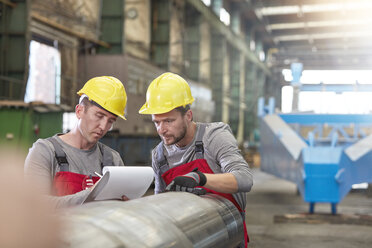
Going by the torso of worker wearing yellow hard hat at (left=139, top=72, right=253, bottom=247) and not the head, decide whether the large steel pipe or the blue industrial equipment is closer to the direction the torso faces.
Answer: the large steel pipe

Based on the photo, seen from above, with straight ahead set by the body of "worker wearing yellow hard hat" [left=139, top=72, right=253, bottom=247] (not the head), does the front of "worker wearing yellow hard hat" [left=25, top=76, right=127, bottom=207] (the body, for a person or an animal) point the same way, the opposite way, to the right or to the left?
to the left

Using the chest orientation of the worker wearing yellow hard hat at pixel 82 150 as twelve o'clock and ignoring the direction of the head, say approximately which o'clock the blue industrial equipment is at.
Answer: The blue industrial equipment is roughly at 9 o'clock from the worker wearing yellow hard hat.

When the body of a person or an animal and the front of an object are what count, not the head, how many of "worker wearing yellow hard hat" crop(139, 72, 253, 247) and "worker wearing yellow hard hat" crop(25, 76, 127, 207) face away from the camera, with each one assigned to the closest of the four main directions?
0

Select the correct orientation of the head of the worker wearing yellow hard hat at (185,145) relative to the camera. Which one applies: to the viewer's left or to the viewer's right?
to the viewer's left

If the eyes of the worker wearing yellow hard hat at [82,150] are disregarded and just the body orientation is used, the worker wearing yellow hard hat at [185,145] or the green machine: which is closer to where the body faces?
the worker wearing yellow hard hat

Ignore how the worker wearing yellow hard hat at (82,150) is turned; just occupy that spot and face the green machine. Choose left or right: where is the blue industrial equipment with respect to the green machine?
right

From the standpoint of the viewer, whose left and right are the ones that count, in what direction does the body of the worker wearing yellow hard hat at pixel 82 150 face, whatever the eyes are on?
facing the viewer and to the right of the viewer

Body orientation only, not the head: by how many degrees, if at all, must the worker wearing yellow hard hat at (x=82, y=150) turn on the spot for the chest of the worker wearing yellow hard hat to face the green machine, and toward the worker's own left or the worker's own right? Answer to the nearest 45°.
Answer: approximately 135° to the worker's own left

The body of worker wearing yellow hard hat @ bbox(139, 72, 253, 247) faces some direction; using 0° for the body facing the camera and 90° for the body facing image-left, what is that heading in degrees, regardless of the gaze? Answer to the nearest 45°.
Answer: approximately 45°
